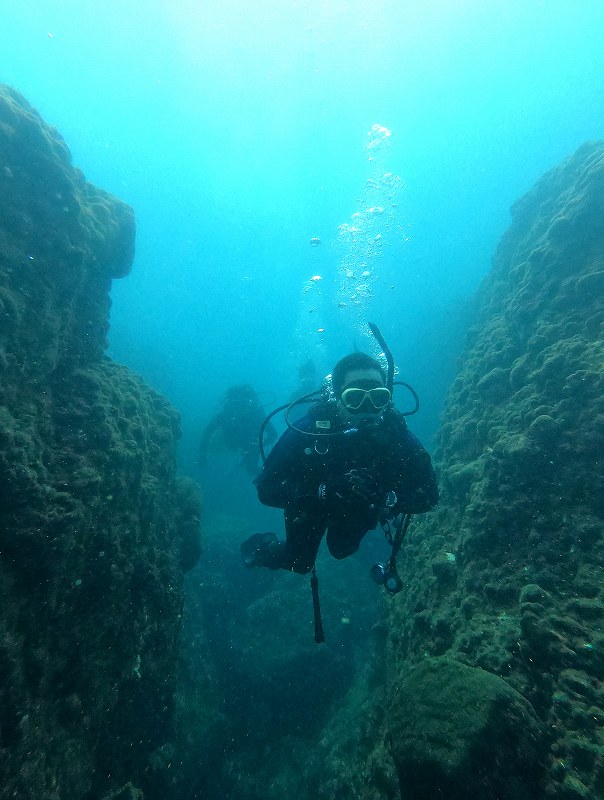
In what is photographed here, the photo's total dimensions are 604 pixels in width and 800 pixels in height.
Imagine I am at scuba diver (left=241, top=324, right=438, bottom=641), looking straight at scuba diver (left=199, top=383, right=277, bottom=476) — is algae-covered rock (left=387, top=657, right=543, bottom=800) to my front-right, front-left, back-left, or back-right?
back-right

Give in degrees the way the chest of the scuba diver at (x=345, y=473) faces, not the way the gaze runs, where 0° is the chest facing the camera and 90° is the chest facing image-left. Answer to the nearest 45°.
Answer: approximately 0°

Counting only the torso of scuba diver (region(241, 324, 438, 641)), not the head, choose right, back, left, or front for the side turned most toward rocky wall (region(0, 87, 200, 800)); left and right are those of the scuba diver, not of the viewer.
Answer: right

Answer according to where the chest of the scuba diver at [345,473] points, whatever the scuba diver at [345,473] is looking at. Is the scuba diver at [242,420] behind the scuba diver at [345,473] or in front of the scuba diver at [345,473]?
behind
